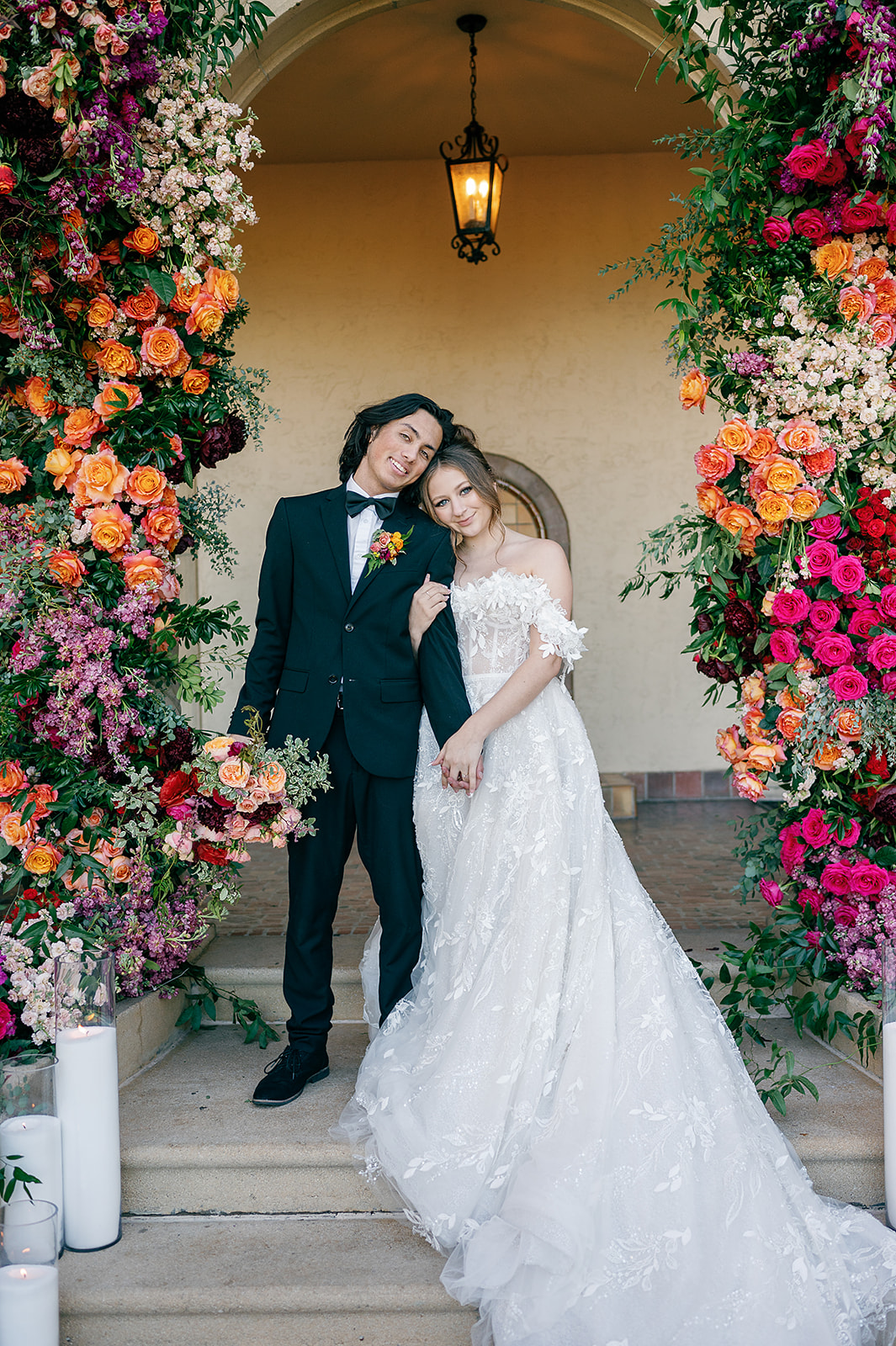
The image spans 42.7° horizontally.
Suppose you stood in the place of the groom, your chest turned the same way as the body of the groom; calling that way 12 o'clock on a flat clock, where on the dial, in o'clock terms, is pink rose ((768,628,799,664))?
The pink rose is roughly at 9 o'clock from the groom.

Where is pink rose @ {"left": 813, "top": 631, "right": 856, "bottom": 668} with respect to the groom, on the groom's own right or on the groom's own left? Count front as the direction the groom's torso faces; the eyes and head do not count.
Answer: on the groom's own left

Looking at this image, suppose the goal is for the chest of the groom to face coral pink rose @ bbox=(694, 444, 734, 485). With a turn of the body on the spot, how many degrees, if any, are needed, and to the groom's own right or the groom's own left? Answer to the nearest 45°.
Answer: approximately 90° to the groom's own left

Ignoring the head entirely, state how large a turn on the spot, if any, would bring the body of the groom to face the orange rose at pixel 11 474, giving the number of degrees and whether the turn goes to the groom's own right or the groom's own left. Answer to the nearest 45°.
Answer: approximately 90° to the groom's own right

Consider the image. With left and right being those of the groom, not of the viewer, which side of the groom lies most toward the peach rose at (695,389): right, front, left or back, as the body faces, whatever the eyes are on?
left

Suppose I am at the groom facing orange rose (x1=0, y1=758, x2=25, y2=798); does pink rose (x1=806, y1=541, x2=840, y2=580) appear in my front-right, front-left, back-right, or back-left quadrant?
back-left

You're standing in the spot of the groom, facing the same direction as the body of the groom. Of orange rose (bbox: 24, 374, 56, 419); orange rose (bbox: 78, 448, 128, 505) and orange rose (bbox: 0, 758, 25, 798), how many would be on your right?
3

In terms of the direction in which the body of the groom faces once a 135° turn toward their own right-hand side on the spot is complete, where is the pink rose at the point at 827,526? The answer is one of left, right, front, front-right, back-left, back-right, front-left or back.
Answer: back-right

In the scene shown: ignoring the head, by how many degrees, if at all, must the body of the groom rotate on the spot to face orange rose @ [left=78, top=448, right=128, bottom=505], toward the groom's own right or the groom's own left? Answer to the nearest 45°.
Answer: approximately 90° to the groom's own right

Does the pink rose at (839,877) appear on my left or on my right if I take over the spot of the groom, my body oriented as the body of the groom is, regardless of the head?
on my left

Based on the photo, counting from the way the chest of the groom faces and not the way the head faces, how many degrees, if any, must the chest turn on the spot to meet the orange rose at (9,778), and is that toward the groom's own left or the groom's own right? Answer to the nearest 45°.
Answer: approximately 90° to the groom's own right

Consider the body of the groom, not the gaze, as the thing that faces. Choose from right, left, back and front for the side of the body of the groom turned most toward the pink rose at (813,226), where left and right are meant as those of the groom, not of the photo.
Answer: left
